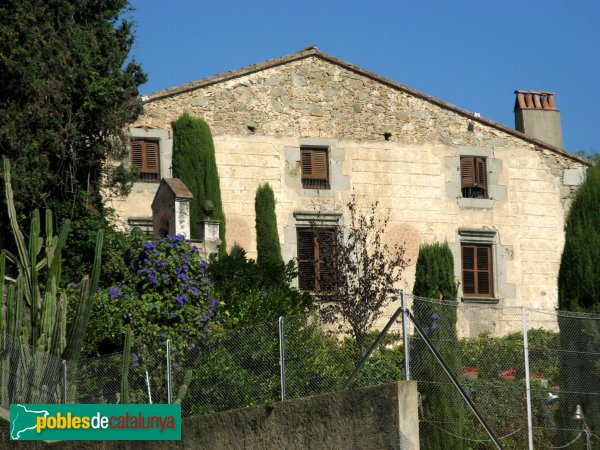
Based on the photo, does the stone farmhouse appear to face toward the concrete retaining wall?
yes

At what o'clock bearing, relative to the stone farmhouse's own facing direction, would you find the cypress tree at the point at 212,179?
The cypress tree is roughly at 2 o'clock from the stone farmhouse.

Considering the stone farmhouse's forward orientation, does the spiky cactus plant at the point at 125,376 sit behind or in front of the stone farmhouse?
in front

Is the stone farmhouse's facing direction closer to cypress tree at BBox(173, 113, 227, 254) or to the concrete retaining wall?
the concrete retaining wall

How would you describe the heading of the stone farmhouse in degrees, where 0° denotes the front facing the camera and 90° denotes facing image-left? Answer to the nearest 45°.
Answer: approximately 0°

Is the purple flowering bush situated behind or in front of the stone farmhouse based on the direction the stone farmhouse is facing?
in front

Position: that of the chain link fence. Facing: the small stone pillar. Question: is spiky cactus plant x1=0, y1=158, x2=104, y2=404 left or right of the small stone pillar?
left
